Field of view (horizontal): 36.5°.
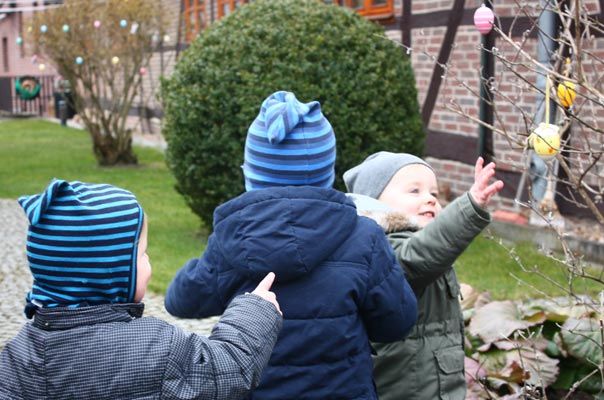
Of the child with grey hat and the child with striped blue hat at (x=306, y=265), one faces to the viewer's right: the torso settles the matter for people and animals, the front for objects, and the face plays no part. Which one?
the child with grey hat

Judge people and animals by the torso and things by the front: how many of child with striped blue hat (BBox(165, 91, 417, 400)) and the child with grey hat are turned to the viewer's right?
1

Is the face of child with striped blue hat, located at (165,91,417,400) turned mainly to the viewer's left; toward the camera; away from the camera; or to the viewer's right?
away from the camera

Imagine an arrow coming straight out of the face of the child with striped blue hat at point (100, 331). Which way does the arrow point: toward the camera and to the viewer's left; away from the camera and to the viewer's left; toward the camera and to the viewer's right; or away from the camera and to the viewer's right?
away from the camera and to the viewer's right

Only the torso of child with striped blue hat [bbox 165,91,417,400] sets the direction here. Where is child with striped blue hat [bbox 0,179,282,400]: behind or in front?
behind

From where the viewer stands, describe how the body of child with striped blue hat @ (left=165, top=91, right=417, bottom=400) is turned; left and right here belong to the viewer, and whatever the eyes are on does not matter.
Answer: facing away from the viewer

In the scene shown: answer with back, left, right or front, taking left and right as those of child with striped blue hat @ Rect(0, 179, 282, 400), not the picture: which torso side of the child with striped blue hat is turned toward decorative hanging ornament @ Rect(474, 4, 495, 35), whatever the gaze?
front

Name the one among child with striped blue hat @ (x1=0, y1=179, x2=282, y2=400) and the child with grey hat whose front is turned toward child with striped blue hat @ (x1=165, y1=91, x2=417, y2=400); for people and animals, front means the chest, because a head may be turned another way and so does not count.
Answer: child with striped blue hat @ (x1=0, y1=179, x2=282, y2=400)

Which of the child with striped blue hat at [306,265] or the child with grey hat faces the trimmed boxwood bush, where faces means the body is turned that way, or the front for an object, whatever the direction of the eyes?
the child with striped blue hat

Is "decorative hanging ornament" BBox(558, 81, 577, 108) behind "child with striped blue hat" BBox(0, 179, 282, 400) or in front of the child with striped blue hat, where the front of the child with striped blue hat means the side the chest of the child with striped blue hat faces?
in front

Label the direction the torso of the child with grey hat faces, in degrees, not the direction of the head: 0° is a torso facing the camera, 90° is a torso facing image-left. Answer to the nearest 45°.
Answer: approximately 270°

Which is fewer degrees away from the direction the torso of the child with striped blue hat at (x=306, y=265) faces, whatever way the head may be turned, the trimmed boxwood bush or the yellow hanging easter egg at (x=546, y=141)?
the trimmed boxwood bush

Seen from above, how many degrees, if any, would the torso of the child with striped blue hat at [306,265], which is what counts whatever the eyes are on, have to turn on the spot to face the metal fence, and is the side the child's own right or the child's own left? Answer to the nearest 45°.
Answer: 0° — they already face it

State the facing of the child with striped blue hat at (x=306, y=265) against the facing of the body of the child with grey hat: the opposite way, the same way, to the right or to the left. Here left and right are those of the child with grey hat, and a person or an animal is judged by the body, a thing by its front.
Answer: to the left

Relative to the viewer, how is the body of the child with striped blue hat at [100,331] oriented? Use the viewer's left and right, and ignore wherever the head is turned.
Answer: facing away from the viewer and to the right of the viewer

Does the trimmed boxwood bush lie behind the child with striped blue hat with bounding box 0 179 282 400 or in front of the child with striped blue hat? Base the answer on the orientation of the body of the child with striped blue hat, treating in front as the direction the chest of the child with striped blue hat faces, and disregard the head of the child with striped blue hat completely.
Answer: in front

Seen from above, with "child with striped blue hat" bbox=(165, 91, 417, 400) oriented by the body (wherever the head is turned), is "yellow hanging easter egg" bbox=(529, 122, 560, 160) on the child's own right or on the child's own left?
on the child's own right
